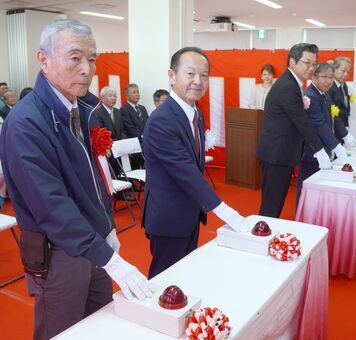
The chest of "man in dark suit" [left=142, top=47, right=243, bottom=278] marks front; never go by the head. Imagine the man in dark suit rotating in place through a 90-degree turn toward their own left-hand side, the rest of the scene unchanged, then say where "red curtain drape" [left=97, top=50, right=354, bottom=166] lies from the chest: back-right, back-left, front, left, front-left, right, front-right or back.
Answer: front-left

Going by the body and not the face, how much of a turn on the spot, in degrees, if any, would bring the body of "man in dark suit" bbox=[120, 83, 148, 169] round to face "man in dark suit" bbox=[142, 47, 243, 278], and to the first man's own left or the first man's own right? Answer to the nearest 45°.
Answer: approximately 45° to the first man's own right

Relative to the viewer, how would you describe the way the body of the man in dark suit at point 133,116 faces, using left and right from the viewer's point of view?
facing the viewer and to the right of the viewer

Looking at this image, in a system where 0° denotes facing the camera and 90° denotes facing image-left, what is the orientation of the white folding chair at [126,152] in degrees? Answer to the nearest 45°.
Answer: approximately 315°

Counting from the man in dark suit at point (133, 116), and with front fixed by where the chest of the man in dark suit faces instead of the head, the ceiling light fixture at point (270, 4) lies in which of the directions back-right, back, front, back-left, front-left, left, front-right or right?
left

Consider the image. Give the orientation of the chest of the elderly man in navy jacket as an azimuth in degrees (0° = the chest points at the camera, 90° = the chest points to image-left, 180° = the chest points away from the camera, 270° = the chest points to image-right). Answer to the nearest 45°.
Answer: approximately 315°

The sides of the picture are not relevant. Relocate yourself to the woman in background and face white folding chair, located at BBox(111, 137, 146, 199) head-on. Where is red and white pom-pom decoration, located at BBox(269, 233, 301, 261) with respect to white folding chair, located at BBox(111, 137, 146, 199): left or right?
left

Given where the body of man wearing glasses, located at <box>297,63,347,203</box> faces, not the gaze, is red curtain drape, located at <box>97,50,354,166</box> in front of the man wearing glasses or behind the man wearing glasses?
behind

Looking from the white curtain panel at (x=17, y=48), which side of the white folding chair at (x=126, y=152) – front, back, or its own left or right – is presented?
back

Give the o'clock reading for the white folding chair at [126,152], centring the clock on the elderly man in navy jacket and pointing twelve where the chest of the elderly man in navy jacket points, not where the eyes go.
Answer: The white folding chair is roughly at 8 o'clock from the elderly man in navy jacket.

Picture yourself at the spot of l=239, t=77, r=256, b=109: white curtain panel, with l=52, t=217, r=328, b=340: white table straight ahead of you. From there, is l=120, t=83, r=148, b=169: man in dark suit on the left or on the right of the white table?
right
